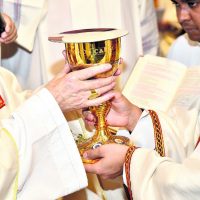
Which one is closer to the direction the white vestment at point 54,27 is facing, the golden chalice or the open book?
the golden chalice

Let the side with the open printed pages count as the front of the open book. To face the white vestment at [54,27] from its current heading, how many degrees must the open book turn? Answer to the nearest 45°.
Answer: approximately 90° to its right

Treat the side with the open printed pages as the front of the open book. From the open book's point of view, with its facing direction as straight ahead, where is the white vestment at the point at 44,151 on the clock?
The white vestment is roughly at 1 o'clock from the open book.

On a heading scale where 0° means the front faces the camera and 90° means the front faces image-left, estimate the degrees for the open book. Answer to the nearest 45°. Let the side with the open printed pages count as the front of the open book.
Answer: approximately 0°

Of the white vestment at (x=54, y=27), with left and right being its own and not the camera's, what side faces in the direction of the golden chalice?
front

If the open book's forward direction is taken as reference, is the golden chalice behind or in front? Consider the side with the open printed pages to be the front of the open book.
in front
